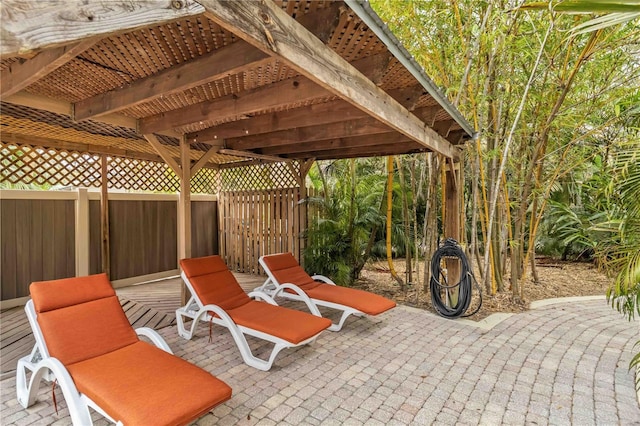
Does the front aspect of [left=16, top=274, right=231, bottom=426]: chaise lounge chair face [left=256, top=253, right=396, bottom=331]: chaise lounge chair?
no

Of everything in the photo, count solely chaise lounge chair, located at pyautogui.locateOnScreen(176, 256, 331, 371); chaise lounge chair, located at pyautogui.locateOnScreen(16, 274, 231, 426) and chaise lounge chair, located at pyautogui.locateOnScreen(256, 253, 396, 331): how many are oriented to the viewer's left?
0

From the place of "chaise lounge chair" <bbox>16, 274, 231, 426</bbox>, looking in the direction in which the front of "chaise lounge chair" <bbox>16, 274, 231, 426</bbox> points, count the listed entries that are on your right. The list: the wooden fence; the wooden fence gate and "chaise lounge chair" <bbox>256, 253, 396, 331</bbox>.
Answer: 0

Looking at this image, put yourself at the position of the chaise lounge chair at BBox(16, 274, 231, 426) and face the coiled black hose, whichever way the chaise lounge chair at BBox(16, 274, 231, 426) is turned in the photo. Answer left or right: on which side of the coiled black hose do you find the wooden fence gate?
left

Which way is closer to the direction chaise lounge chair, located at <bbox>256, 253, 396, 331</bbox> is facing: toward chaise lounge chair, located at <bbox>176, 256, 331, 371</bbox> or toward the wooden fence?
the chaise lounge chair

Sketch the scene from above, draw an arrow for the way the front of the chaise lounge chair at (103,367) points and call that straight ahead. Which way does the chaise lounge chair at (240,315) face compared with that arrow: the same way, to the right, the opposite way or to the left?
the same way

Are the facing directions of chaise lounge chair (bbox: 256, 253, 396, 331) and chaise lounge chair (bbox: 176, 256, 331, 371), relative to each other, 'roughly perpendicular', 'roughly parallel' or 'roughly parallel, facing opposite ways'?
roughly parallel

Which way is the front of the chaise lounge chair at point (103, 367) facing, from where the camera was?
facing the viewer and to the right of the viewer

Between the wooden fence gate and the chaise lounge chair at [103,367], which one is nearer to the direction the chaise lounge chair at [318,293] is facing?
the chaise lounge chair

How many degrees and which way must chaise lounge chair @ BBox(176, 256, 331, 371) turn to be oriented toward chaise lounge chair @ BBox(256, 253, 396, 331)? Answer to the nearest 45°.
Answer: approximately 90° to its left

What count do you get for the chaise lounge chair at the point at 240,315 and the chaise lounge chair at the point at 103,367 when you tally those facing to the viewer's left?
0

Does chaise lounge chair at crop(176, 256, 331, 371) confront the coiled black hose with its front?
no

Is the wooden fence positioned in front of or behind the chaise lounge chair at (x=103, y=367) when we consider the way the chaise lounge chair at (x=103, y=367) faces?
behind

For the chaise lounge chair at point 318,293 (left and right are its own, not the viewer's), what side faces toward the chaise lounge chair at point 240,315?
right

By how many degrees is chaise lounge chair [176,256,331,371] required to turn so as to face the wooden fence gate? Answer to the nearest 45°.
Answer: approximately 135° to its left

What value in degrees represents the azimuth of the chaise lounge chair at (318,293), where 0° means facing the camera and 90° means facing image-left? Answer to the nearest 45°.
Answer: approximately 315°

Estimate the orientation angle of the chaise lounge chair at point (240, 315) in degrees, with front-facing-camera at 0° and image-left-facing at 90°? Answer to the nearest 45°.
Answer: approximately 315°

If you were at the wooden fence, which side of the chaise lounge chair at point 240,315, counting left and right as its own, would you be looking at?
back
